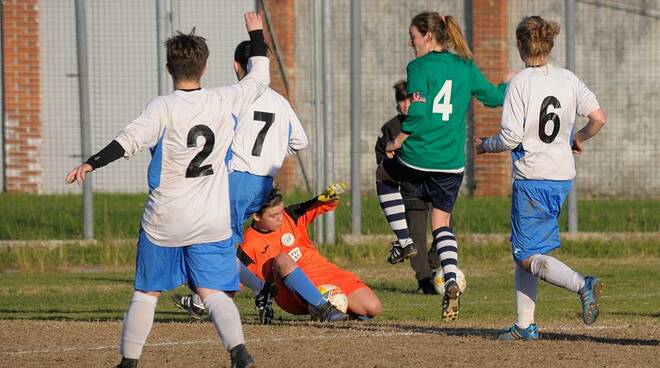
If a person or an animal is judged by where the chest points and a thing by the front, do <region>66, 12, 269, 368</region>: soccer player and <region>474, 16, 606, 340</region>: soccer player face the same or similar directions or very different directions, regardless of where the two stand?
same or similar directions

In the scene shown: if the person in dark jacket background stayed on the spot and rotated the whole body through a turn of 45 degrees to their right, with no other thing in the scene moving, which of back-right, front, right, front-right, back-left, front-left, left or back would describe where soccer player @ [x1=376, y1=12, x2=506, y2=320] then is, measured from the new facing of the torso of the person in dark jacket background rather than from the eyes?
front

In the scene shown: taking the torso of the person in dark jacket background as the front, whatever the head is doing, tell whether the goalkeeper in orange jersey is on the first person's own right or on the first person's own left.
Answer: on the first person's own right

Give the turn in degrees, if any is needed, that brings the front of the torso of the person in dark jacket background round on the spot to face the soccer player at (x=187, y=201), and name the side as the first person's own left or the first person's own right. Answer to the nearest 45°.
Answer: approximately 45° to the first person's own right

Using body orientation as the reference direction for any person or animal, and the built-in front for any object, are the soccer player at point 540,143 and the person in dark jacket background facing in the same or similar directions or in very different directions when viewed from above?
very different directions

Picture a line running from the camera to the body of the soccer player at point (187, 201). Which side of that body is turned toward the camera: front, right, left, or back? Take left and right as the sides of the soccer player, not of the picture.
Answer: back

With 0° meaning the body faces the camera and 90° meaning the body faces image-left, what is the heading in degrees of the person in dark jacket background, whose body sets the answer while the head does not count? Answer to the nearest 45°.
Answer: approximately 315°

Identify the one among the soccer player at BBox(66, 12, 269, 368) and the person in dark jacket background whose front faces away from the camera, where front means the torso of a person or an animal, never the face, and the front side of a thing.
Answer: the soccer player

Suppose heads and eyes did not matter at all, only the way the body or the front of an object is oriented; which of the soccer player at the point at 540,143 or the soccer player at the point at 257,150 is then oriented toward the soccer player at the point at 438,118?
the soccer player at the point at 540,143

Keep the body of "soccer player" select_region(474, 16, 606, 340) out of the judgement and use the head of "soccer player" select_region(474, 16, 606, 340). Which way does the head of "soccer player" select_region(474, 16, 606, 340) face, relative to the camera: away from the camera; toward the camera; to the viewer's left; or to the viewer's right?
away from the camera

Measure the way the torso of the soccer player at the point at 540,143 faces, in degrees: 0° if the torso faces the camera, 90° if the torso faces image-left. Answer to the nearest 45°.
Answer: approximately 135°

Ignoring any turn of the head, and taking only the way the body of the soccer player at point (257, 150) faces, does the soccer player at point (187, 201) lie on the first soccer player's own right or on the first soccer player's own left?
on the first soccer player's own left

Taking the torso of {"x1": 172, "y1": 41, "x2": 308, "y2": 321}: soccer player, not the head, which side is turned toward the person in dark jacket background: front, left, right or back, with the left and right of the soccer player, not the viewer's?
right

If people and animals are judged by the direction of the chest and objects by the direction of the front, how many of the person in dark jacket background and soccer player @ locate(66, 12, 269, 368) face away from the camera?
1
